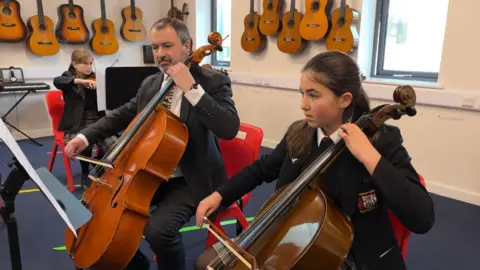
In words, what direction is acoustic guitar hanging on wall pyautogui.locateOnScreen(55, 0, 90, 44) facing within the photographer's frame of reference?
facing the viewer

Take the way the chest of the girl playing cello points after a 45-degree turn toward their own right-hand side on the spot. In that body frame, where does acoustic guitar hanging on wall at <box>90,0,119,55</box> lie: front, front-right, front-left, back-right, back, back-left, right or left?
front-right

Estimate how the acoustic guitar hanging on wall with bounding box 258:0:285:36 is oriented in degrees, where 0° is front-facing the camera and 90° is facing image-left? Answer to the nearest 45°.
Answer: approximately 45°

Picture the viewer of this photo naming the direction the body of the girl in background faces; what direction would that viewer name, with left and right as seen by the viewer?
facing the viewer and to the right of the viewer

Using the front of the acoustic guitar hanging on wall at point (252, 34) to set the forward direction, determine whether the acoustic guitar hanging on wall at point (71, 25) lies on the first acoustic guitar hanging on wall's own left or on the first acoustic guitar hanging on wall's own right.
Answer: on the first acoustic guitar hanging on wall's own right

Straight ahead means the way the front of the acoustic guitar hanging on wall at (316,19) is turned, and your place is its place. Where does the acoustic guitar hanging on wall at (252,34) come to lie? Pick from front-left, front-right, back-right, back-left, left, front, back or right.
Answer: right

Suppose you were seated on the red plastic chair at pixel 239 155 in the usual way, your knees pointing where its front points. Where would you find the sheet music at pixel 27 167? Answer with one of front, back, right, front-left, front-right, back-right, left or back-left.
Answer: front

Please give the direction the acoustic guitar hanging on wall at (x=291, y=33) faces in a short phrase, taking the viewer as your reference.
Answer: facing the viewer and to the left of the viewer

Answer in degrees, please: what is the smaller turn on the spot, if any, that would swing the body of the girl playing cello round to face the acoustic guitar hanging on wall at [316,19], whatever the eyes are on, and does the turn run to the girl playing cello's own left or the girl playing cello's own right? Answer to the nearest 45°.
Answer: approximately 135° to the girl playing cello's own right

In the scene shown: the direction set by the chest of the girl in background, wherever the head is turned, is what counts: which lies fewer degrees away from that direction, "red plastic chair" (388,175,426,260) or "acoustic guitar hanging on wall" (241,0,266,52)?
the red plastic chair

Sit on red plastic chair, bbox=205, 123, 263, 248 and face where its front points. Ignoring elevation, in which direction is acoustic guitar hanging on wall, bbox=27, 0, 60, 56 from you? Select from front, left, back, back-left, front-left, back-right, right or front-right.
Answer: right

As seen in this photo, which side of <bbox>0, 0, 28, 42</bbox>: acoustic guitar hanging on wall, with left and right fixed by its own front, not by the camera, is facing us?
front

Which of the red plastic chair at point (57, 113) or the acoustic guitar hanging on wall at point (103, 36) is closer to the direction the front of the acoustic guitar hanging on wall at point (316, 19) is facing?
the red plastic chair

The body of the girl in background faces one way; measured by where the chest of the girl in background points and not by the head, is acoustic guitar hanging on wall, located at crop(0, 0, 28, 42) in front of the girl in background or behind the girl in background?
behind

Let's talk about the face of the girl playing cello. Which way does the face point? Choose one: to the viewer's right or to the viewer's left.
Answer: to the viewer's left

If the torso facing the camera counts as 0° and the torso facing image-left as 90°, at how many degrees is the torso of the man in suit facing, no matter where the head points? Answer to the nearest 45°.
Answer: approximately 45°

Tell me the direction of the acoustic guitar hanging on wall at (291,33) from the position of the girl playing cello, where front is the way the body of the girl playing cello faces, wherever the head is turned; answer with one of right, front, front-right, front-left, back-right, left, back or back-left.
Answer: back-right

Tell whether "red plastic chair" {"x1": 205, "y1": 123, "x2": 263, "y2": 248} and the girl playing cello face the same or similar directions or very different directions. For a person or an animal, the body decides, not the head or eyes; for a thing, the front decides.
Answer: same or similar directions
